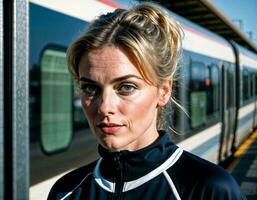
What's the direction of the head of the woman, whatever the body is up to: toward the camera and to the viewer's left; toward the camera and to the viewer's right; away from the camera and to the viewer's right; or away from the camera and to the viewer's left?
toward the camera and to the viewer's left

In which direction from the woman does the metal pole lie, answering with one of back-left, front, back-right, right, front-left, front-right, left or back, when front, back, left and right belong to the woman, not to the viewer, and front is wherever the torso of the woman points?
right

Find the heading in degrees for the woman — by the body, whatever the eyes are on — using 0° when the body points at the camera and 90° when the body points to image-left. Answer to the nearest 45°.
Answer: approximately 45°

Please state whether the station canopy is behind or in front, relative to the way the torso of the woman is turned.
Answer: behind

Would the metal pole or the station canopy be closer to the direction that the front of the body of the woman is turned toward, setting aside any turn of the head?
the metal pole
